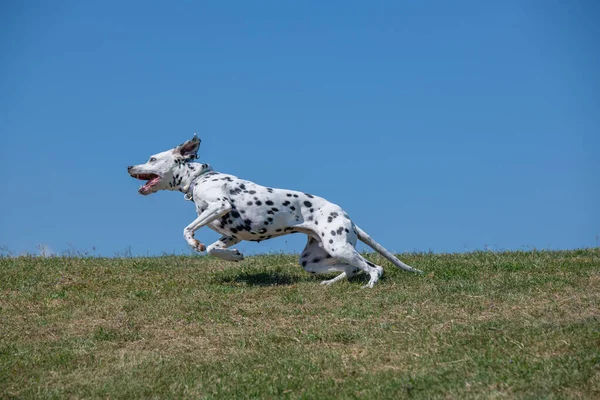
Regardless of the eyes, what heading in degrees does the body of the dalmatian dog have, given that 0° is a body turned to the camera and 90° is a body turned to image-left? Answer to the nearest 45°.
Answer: approximately 90°
